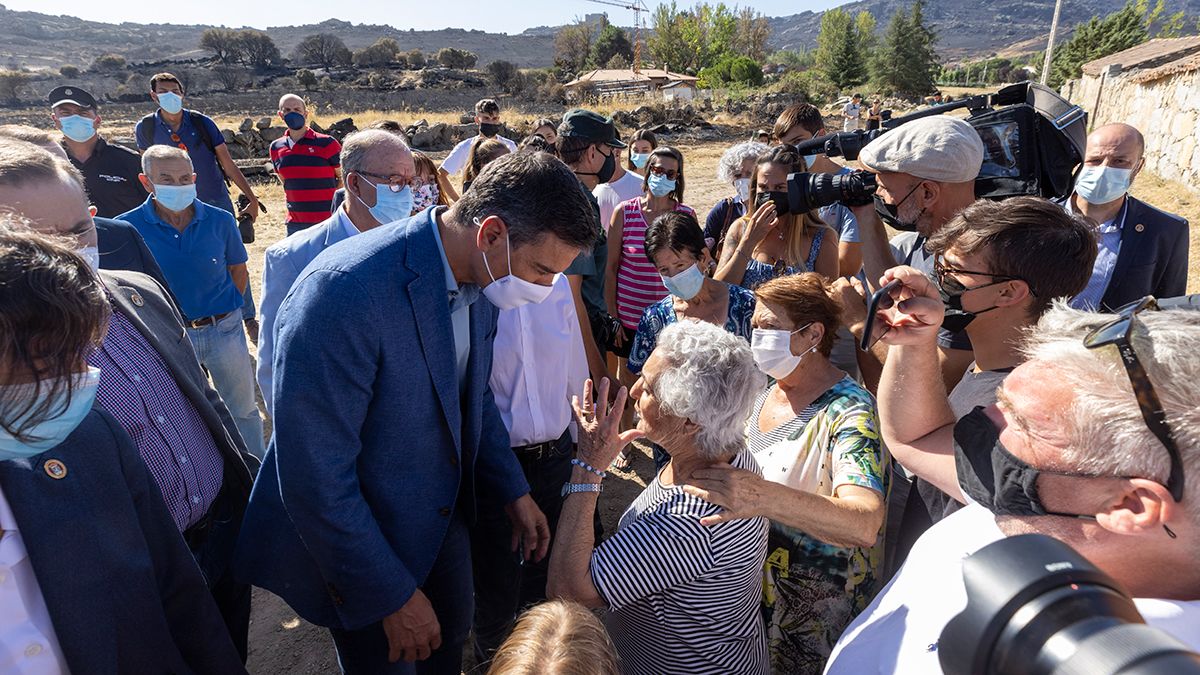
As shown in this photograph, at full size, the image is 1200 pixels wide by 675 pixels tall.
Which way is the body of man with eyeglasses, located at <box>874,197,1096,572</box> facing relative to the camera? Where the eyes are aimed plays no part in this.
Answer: to the viewer's left

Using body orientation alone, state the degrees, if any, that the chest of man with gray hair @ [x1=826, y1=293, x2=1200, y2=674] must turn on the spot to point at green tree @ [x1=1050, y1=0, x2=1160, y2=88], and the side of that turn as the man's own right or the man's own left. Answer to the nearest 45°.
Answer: approximately 90° to the man's own right

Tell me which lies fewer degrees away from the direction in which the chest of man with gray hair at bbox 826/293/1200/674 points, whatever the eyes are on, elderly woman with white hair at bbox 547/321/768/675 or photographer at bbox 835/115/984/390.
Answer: the elderly woman with white hair

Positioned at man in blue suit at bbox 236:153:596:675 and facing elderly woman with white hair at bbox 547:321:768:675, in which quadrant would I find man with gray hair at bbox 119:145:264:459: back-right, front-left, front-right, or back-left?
back-left

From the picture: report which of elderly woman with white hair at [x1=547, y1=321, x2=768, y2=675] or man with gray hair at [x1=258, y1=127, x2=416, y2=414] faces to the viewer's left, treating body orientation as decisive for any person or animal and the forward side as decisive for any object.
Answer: the elderly woman with white hair

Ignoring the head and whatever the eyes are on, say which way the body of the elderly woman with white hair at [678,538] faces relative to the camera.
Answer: to the viewer's left

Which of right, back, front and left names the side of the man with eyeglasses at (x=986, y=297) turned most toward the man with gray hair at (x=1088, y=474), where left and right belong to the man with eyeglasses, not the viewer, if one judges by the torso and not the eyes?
left

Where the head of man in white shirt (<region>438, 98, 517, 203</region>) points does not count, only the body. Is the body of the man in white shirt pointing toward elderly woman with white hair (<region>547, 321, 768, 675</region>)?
yes

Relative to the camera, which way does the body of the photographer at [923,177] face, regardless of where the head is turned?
to the viewer's left

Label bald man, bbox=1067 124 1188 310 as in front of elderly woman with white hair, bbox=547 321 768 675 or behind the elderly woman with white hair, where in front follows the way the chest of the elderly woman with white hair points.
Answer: behind

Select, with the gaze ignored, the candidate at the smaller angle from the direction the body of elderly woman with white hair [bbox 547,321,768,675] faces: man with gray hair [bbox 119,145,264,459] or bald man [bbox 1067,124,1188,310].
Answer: the man with gray hair

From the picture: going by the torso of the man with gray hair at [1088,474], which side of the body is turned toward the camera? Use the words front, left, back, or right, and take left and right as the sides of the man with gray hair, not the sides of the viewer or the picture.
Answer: left
